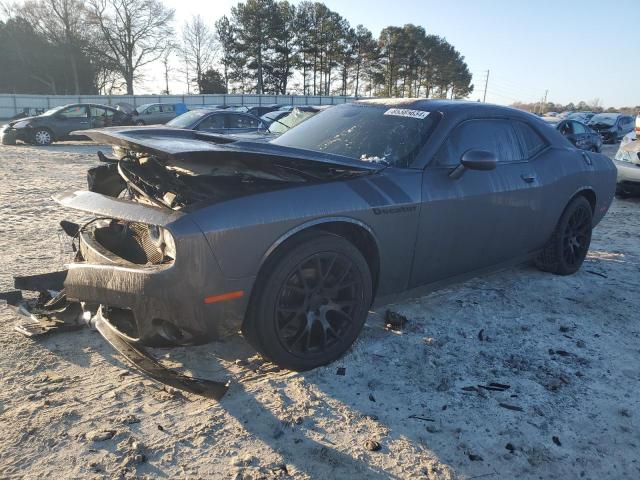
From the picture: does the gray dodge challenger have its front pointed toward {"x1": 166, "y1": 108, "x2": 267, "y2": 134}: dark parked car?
no

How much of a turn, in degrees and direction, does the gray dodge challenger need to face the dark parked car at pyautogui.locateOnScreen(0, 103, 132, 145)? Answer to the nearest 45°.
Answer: approximately 90° to its right

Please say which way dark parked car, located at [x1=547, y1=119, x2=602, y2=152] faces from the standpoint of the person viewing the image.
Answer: facing the viewer and to the right of the viewer

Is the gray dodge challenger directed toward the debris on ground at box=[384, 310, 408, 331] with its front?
no

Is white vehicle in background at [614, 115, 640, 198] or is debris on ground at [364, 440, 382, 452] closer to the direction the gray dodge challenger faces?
the debris on ground

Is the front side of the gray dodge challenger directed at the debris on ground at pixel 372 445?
no

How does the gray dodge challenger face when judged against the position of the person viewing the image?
facing the viewer and to the left of the viewer

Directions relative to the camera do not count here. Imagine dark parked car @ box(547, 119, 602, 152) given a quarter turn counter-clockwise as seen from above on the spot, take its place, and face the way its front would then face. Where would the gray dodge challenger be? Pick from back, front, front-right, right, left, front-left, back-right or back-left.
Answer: back-right

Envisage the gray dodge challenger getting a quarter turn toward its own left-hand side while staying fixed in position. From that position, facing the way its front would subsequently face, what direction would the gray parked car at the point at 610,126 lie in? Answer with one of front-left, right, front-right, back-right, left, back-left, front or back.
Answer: left
